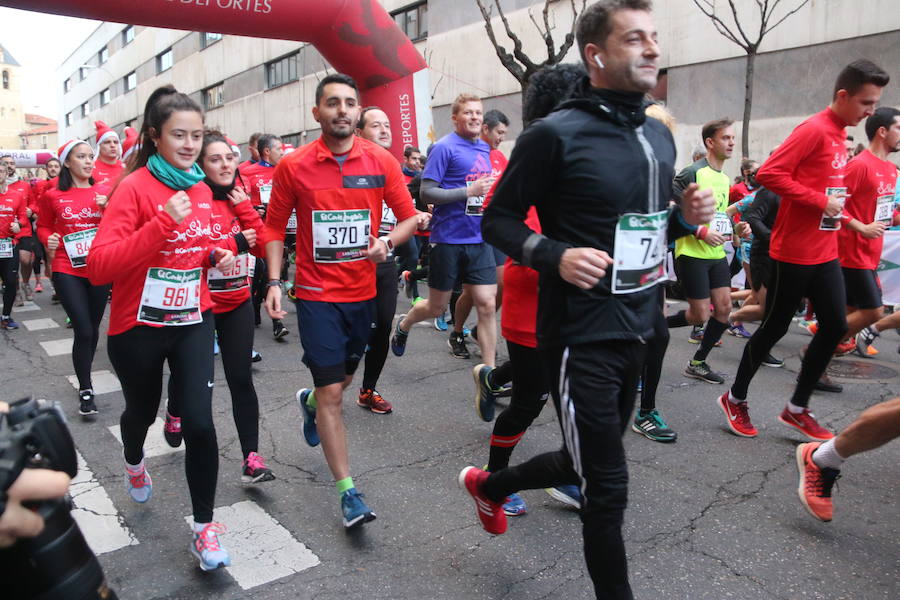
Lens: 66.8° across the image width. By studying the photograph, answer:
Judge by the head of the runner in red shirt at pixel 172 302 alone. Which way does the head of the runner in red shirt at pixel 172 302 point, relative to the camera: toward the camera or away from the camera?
toward the camera

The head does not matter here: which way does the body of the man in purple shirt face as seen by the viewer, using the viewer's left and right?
facing the viewer and to the right of the viewer

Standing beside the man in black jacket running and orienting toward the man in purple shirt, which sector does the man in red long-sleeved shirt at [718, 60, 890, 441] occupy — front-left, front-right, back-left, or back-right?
front-right

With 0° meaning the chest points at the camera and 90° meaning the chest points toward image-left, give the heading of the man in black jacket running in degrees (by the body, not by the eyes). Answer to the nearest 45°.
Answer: approximately 315°

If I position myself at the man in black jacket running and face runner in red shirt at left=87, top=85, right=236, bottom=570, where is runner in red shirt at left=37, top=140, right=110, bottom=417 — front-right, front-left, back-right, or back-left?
front-right

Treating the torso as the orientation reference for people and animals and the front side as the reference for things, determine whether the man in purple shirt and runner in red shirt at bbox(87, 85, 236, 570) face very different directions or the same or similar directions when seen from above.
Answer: same or similar directions

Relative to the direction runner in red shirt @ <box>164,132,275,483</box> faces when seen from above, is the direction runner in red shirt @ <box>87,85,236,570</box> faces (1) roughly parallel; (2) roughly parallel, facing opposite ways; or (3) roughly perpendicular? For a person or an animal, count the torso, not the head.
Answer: roughly parallel

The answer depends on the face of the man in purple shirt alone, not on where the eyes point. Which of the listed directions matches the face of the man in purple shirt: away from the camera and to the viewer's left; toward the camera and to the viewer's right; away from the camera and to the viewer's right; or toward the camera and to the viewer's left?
toward the camera and to the viewer's right

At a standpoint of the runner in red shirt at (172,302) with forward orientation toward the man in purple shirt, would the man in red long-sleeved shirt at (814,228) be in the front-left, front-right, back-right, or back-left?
front-right

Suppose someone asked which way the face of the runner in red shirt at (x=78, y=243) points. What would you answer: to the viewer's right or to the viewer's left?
to the viewer's right

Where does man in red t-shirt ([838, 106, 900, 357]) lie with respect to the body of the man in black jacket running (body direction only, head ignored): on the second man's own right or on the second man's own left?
on the second man's own left

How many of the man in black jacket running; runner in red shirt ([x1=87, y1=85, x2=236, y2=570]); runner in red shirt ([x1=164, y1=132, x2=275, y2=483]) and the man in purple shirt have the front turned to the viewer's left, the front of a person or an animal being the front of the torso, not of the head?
0
